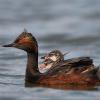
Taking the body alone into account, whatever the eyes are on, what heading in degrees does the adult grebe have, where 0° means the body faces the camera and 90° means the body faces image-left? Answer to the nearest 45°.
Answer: approximately 90°

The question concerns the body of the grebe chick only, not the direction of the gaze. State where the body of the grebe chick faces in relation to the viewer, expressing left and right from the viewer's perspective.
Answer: facing to the left of the viewer
